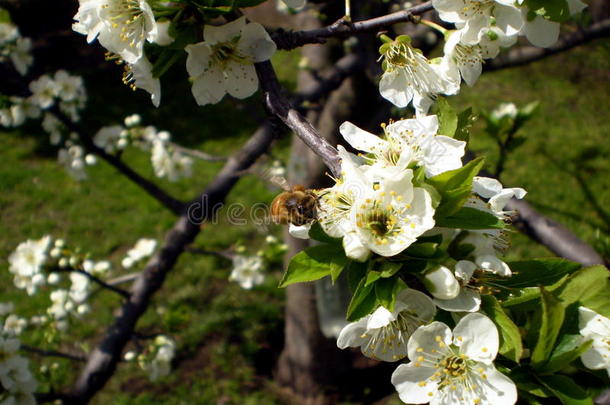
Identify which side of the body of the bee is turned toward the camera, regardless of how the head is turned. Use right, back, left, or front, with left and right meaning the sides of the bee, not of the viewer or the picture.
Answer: right
